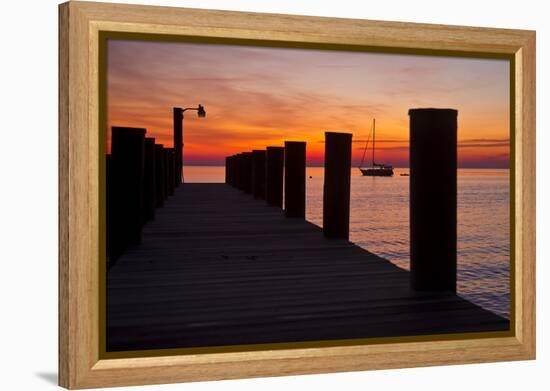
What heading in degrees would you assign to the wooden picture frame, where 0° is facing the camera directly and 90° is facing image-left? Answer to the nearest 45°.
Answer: approximately 315°
